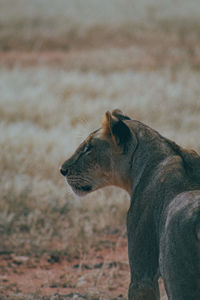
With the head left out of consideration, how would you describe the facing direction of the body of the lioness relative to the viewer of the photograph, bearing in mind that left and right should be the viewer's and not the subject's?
facing away from the viewer and to the left of the viewer
